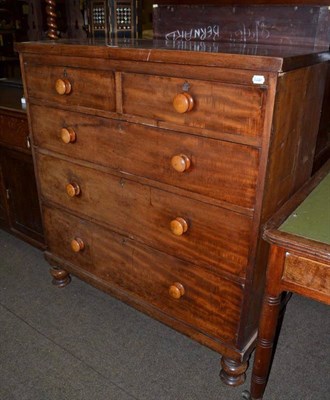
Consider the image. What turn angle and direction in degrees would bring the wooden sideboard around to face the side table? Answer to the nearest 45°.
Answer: approximately 90° to its left

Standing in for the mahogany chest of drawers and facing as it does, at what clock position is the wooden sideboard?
The wooden sideboard is roughly at 3 o'clock from the mahogany chest of drawers.

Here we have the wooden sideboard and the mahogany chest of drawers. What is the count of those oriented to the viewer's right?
0

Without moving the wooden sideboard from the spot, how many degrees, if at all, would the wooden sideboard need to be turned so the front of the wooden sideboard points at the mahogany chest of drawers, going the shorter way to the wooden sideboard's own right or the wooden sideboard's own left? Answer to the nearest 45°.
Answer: approximately 90° to the wooden sideboard's own left

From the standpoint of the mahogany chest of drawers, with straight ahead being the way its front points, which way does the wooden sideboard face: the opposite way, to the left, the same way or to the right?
the same way

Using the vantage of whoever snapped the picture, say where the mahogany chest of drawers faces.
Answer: facing the viewer and to the left of the viewer
